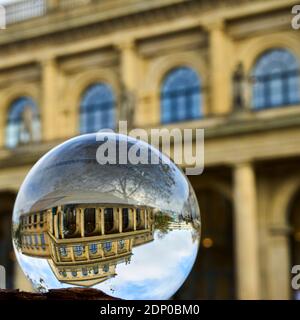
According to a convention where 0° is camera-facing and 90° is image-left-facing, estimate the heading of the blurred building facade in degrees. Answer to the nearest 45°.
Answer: approximately 45°
